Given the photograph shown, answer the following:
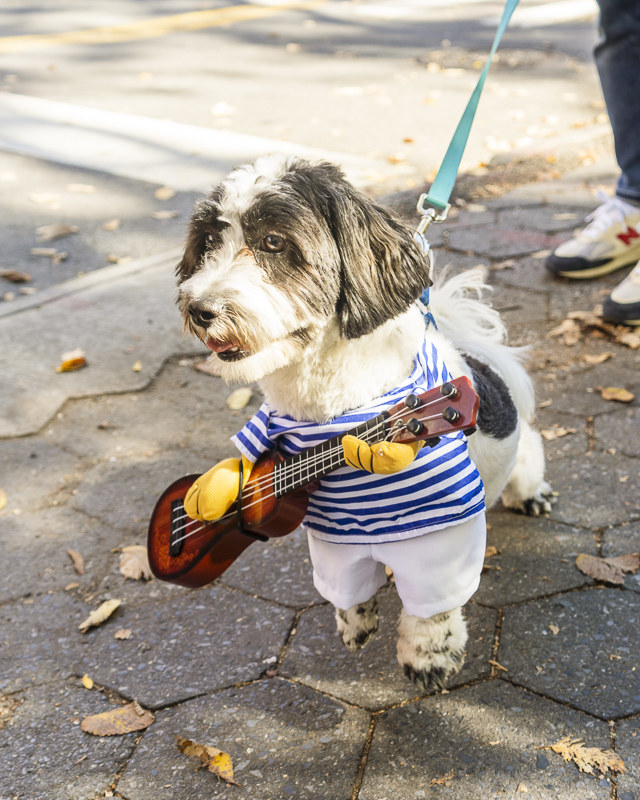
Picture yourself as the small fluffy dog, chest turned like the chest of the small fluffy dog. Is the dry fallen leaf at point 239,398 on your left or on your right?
on your right

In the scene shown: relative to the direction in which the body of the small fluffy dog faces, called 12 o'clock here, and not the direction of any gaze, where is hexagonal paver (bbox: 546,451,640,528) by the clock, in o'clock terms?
The hexagonal paver is roughly at 6 o'clock from the small fluffy dog.

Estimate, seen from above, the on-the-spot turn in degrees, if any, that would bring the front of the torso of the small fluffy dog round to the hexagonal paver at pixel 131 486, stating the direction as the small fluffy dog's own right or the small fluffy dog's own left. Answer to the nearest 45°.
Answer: approximately 90° to the small fluffy dog's own right

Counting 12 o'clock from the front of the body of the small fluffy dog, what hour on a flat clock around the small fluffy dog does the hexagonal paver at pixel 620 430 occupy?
The hexagonal paver is roughly at 6 o'clock from the small fluffy dog.

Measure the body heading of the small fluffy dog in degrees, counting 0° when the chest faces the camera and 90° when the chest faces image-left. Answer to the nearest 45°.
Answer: approximately 45°

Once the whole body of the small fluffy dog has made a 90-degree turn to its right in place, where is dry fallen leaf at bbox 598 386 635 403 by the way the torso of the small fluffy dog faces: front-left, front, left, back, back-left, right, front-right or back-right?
right
